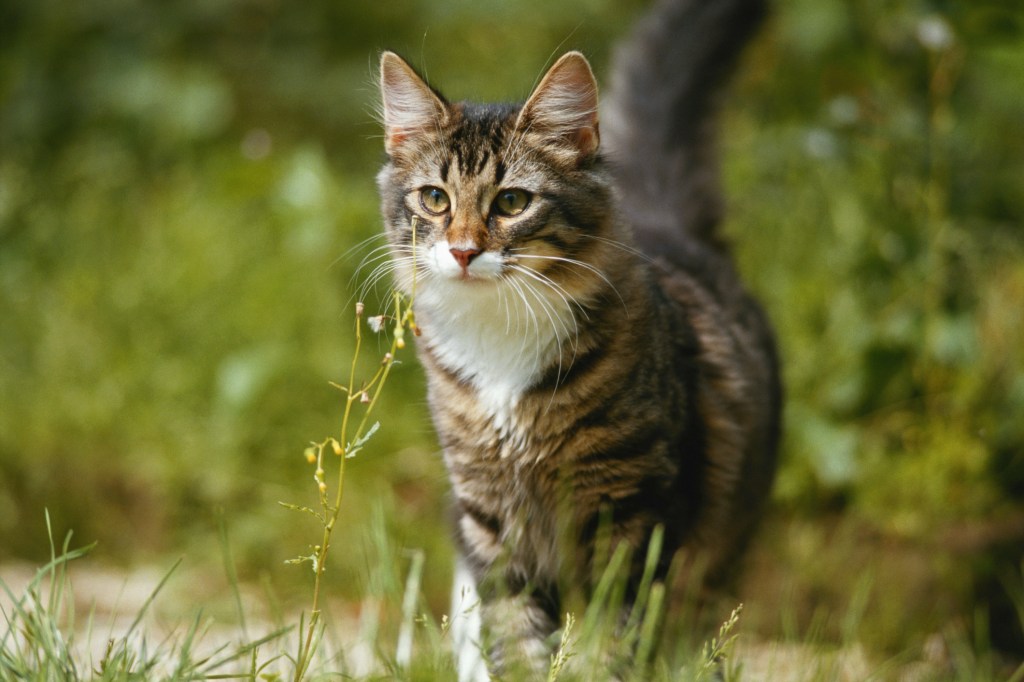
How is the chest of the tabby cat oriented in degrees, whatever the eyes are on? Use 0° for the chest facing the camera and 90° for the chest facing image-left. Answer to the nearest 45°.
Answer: approximately 45°
